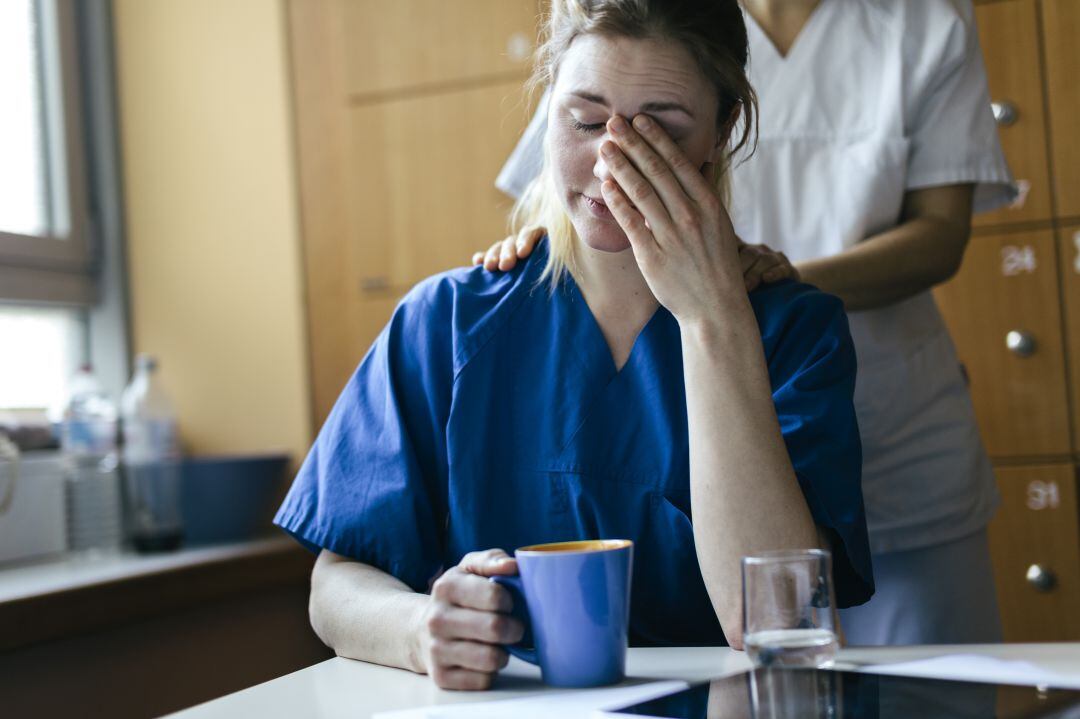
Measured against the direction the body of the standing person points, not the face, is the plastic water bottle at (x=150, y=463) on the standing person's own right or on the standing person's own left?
on the standing person's own right

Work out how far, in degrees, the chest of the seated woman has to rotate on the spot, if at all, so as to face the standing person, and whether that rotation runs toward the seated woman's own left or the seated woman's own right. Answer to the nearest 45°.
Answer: approximately 135° to the seated woman's own left

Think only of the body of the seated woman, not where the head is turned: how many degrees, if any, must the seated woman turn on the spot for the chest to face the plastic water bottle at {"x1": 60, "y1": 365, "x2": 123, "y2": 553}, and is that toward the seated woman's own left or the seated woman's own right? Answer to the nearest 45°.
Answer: approximately 135° to the seated woman's own right

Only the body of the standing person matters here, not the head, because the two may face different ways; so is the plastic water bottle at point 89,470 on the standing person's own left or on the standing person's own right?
on the standing person's own right

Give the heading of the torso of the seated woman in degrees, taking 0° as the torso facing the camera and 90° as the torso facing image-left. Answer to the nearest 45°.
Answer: approximately 0°

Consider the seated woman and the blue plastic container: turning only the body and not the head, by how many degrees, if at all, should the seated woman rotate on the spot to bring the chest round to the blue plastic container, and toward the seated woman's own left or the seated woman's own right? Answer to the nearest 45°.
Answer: approximately 135° to the seated woman's own right

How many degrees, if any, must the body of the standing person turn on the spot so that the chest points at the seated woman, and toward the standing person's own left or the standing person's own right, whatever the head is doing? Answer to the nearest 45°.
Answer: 0° — they already face them

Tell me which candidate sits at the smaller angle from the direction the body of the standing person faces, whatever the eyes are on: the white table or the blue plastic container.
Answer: the white table
